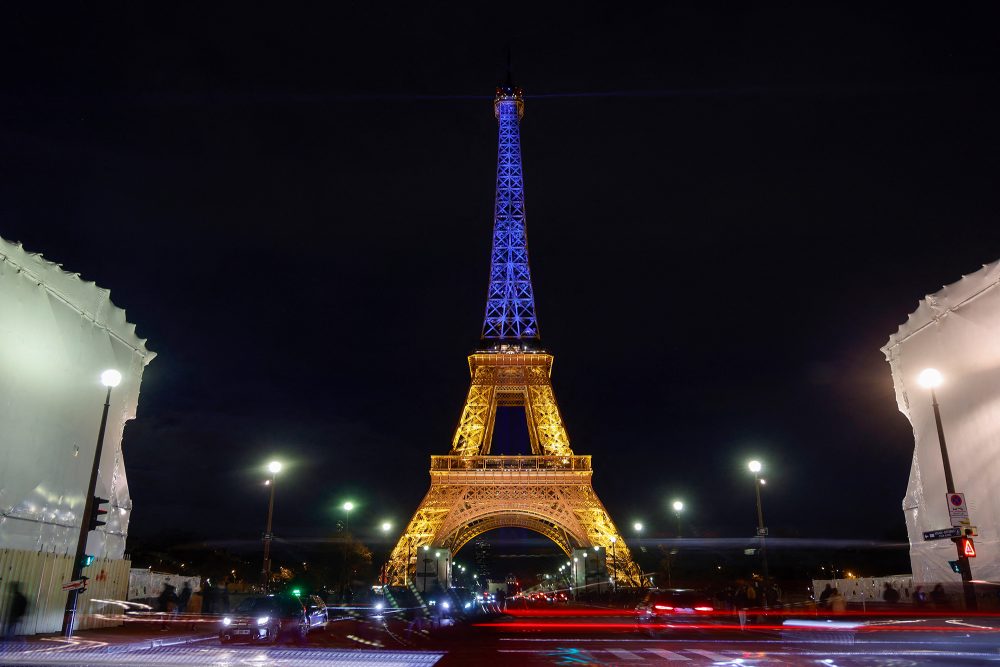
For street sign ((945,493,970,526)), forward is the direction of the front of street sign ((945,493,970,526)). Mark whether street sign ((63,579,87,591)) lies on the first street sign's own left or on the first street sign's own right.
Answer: on the first street sign's own right

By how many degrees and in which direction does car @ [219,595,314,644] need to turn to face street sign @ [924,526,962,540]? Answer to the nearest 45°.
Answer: approximately 135° to its left

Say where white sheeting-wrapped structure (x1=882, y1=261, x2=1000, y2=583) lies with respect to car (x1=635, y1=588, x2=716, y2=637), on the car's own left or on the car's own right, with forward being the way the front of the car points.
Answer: on the car's own right

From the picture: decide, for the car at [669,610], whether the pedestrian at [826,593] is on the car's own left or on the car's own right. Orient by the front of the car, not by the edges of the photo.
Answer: on the car's own right

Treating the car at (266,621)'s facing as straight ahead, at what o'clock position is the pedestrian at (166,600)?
The pedestrian is roughly at 4 o'clock from the car.

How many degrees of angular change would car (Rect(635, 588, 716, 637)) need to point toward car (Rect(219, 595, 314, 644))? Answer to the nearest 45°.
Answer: approximately 90° to its left

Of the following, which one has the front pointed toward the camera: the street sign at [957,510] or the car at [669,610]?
the street sign

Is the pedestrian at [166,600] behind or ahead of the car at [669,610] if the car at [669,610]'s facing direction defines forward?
ahead

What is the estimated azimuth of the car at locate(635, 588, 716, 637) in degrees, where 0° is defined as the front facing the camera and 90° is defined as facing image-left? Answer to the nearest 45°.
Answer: approximately 135°

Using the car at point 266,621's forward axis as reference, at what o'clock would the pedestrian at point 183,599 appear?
The pedestrian is roughly at 4 o'clock from the car.

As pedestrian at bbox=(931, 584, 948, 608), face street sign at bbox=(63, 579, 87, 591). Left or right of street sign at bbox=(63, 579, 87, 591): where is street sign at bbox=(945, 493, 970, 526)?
left

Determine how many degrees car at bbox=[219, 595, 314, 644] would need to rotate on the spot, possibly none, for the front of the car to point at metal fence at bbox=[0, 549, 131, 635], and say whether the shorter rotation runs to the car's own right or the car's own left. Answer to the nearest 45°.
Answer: approximately 90° to the car's own right

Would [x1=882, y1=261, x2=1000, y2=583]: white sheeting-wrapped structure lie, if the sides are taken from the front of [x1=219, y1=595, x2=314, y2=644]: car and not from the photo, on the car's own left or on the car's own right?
on the car's own left

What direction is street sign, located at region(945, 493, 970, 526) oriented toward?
toward the camera

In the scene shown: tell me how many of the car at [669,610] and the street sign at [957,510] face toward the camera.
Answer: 1

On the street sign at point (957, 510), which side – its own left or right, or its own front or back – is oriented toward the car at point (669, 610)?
right

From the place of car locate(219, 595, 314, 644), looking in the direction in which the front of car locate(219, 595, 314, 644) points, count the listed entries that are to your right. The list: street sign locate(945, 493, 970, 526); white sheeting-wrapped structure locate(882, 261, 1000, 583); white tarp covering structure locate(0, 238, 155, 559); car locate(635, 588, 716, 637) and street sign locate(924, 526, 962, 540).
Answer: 1
